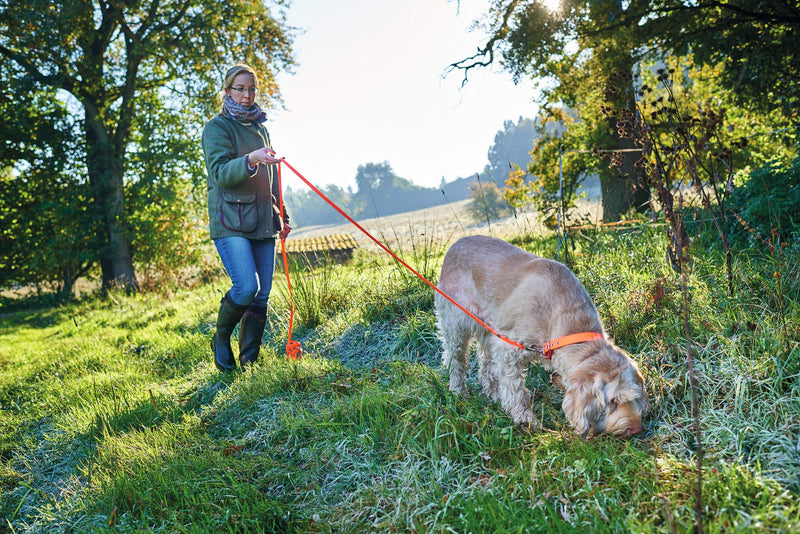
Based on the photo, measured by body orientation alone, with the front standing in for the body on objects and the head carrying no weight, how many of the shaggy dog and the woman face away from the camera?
0

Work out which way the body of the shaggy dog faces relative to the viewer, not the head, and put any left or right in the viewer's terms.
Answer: facing the viewer and to the right of the viewer

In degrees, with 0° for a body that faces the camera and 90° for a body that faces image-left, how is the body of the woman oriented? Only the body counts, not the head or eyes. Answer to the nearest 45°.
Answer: approximately 315°

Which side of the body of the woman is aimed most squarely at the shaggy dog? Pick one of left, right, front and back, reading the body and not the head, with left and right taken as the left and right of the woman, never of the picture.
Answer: front

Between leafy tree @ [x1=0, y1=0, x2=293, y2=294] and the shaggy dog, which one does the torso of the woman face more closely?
the shaggy dog

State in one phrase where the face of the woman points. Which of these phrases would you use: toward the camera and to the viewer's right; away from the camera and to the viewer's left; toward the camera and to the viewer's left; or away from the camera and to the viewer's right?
toward the camera and to the viewer's right

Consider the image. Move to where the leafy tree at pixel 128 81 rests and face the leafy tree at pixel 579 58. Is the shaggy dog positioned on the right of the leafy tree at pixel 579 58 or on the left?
right

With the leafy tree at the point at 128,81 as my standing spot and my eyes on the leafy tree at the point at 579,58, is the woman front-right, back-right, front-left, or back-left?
front-right

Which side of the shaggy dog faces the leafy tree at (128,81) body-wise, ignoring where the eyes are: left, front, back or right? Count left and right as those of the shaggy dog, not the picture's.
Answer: back

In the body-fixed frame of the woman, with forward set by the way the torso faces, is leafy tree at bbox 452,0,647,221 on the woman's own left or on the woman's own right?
on the woman's own left
